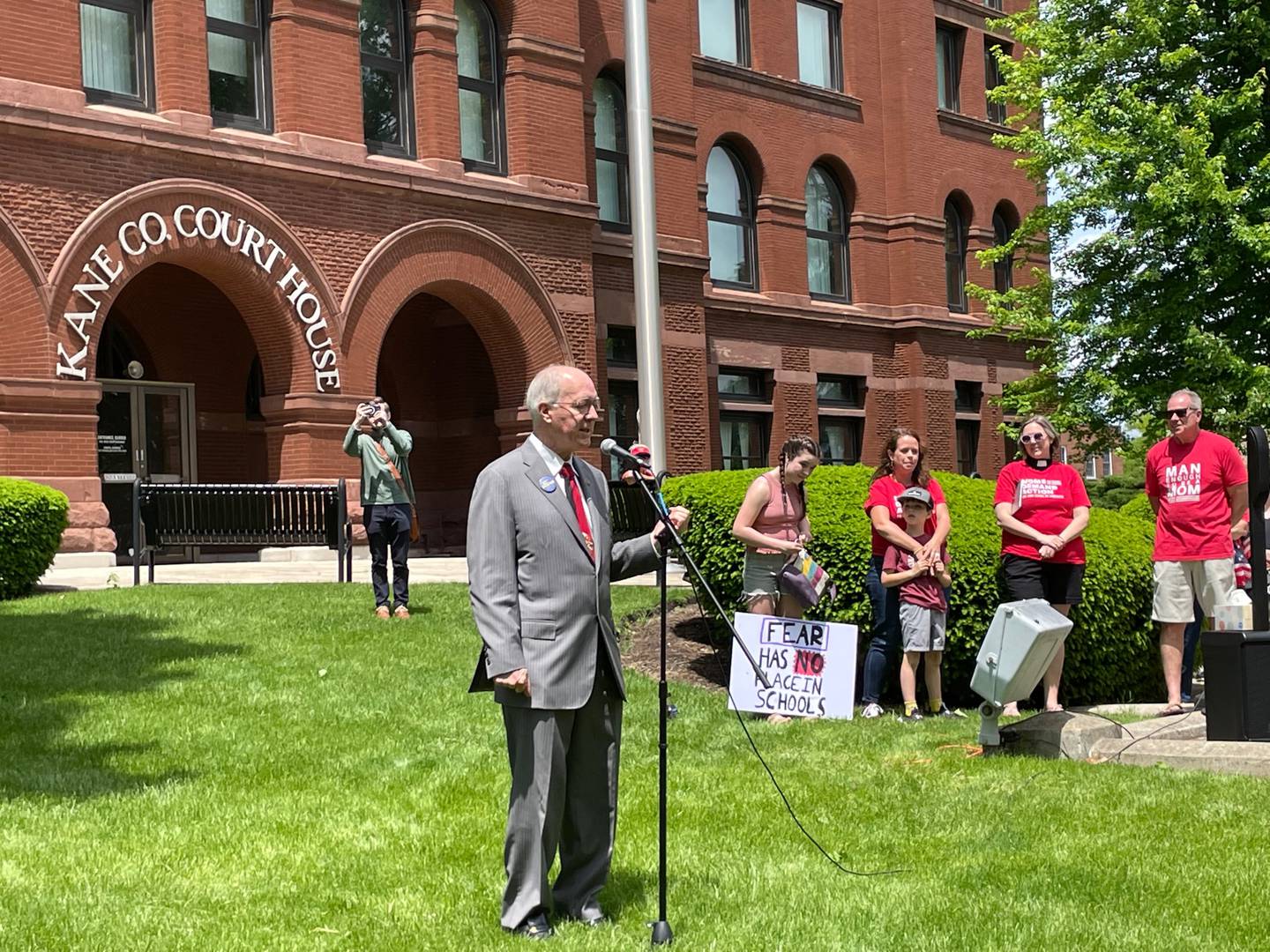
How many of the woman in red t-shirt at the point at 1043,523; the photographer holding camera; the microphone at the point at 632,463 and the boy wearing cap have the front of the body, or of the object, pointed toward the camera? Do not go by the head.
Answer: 3

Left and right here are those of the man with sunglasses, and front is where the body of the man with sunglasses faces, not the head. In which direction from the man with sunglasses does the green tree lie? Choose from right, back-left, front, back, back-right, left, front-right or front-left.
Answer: back-right

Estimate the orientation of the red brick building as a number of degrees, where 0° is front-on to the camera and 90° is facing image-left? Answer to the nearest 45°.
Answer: approximately 315°

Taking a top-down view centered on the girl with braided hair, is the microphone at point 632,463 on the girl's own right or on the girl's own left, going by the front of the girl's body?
on the girl's own right

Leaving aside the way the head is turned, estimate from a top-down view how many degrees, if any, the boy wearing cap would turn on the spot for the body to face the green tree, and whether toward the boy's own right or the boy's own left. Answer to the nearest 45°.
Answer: approximately 180°

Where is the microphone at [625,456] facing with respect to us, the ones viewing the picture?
facing to the left of the viewer

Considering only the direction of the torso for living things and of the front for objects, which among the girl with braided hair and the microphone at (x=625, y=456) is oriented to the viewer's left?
the microphone

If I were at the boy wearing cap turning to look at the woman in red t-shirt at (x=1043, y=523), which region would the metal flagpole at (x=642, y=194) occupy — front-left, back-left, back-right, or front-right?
back-left

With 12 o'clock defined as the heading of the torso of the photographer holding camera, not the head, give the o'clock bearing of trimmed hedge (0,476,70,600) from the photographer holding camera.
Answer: The trimmed hedge is roughly at 4 o'clock from the photographer holding camera.

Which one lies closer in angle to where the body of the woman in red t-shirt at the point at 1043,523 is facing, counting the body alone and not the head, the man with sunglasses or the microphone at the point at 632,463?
the microphone

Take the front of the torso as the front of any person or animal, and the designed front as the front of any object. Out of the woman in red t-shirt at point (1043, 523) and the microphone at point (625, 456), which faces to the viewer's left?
the microphone

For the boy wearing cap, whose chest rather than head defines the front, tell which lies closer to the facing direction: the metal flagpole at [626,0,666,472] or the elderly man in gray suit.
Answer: the elderly man in gray suit

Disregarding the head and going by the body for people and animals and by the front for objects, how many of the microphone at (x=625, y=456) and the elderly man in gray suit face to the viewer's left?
1

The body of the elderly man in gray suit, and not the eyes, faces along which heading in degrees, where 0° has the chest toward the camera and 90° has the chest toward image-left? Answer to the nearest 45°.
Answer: approximately 315°

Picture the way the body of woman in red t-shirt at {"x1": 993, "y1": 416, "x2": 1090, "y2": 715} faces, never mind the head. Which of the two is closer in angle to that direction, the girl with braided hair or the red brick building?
the girl with braided hair
